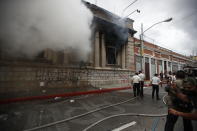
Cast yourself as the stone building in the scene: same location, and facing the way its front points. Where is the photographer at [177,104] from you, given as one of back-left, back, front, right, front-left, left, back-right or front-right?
front-right

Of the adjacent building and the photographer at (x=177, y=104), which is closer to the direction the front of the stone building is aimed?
the photographer

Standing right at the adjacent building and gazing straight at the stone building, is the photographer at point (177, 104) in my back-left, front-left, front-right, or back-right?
front-left

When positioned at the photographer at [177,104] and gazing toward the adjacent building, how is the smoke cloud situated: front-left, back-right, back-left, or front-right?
front-left

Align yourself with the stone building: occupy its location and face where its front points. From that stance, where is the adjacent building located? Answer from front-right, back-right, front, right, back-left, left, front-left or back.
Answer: left

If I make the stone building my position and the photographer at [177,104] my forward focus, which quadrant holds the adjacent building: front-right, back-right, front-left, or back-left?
back-left

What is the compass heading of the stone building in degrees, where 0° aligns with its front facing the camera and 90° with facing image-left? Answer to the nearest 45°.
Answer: approximately 315°
